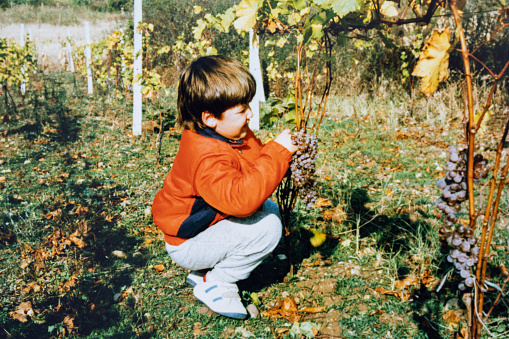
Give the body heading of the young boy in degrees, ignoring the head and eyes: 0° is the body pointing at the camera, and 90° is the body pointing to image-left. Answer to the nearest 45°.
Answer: approximately 270°

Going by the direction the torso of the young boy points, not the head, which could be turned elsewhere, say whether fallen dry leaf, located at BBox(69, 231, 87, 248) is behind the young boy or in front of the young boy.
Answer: behind

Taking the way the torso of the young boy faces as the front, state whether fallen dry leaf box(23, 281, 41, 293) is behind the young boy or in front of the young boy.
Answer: behind

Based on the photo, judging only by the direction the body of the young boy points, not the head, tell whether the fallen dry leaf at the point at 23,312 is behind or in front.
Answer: behind

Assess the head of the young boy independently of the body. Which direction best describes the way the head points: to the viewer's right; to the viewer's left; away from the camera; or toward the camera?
to the viewer's right

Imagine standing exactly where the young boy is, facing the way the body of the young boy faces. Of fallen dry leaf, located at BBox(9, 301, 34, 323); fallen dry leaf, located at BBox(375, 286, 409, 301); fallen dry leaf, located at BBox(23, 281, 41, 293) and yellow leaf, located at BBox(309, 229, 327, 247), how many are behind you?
2

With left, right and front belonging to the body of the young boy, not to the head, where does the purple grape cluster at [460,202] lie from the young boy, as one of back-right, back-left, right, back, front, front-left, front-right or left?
front-right

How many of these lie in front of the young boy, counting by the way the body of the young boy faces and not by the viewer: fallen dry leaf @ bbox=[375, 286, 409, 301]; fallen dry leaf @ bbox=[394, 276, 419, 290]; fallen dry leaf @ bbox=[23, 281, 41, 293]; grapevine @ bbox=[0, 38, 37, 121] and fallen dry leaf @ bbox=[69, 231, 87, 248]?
2

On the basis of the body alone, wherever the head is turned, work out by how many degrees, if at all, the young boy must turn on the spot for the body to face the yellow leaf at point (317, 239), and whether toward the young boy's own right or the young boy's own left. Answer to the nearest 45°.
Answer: approximately 45° to the young boy's own left
